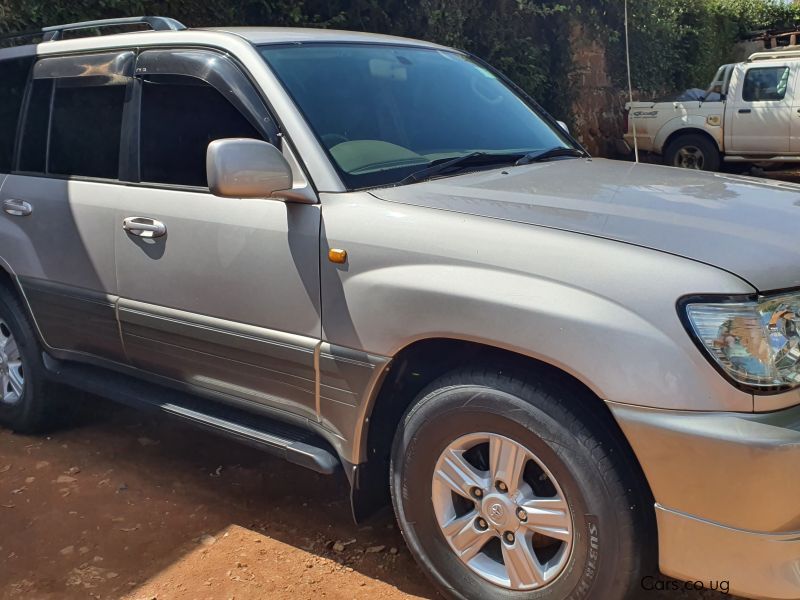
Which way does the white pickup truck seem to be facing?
to the viewer's right

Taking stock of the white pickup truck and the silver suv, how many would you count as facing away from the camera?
0

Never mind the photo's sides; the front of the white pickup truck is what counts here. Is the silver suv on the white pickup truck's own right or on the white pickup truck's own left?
on the white pickup truck's own right

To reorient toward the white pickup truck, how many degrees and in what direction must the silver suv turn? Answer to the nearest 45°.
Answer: approximately 90° to its left

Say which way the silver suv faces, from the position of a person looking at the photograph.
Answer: facing the viewer and to the right of the viewer
